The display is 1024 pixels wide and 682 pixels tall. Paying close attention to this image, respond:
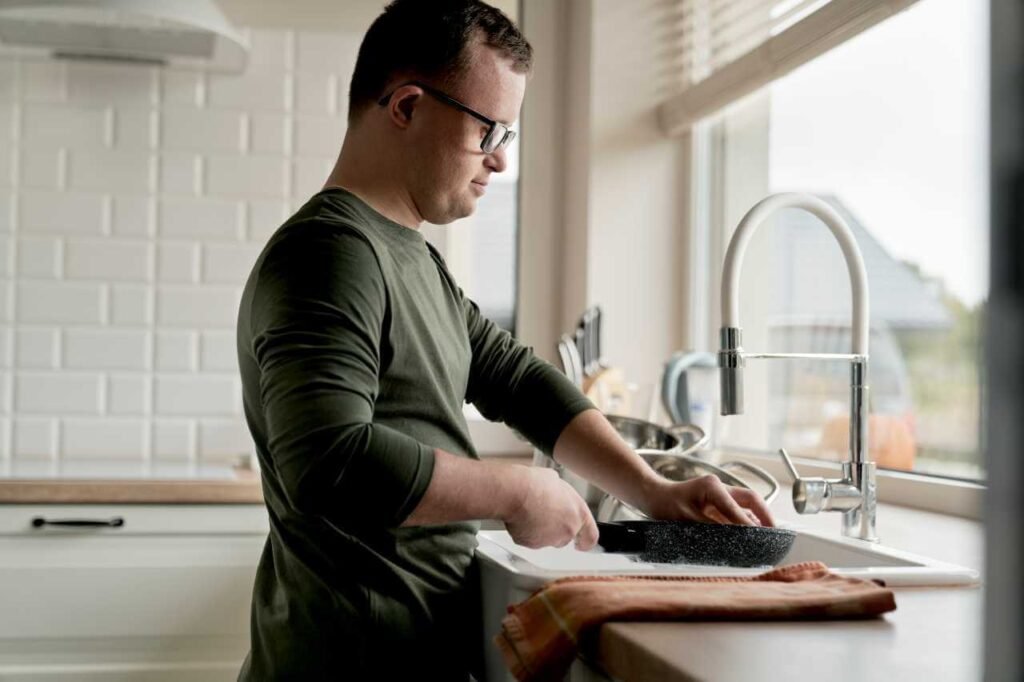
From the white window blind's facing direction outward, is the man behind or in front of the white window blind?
in front

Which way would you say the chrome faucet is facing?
to the viewer's left

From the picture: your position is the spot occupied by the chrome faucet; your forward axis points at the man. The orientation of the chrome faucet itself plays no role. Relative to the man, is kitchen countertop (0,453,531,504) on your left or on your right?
right

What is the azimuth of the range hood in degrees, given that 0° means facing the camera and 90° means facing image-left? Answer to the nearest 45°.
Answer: approximately 0°

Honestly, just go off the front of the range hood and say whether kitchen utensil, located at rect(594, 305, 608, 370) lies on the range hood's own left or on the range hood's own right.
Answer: on the range hood's own left

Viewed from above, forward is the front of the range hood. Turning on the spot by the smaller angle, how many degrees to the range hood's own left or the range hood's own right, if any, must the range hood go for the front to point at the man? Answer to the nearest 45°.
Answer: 0° — it already faces them

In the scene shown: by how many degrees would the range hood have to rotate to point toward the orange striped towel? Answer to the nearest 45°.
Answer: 0° — it already faces it

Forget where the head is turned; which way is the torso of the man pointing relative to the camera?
to the viewer's right
